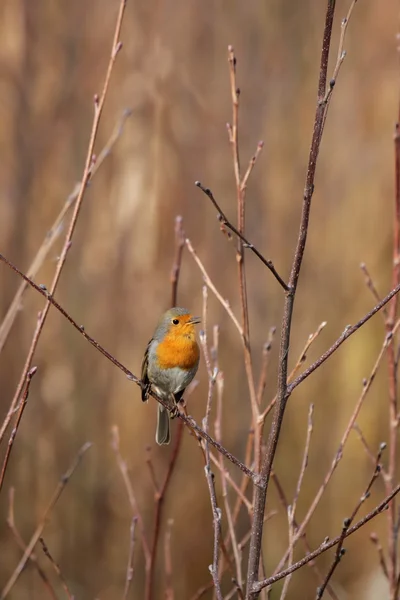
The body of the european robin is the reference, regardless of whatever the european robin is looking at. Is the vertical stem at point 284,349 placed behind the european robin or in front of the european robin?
in front

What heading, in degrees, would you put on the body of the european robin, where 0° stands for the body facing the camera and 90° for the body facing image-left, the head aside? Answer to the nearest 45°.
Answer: approximately 315°

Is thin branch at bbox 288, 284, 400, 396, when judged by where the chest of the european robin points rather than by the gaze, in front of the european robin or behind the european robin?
in front
